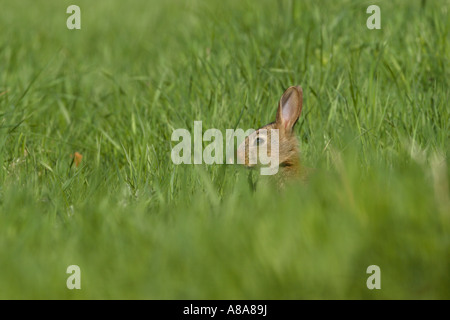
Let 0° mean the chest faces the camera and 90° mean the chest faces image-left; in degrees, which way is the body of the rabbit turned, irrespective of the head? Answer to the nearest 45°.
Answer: approximately 90°
